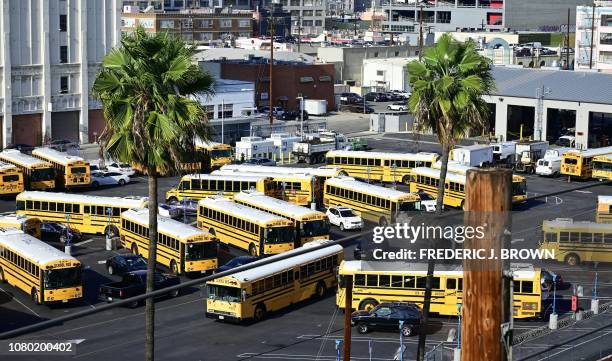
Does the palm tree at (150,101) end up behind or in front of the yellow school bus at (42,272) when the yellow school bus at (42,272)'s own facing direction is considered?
in front

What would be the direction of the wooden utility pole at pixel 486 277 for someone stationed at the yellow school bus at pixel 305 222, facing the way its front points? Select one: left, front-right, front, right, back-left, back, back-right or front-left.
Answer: front-right

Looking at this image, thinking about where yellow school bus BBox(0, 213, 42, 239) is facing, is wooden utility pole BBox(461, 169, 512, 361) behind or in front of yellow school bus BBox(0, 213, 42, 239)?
in front

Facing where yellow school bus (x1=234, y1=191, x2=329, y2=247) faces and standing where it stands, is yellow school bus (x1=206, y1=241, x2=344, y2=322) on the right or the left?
on its right

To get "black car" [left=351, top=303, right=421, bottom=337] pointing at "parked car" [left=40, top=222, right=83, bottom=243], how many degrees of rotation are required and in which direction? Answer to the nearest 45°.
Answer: approximately 45° to its right

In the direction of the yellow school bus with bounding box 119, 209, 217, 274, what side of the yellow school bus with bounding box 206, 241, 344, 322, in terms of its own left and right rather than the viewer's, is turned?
right

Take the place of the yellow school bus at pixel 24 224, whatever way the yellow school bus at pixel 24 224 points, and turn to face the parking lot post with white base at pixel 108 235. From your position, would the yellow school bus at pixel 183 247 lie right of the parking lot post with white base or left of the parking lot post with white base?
right

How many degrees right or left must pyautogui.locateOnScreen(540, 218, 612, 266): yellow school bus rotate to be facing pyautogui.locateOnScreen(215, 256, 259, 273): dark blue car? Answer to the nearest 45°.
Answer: approximately 45° to its right

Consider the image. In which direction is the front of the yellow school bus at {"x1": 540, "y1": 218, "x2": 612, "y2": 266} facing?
to the viewer's left

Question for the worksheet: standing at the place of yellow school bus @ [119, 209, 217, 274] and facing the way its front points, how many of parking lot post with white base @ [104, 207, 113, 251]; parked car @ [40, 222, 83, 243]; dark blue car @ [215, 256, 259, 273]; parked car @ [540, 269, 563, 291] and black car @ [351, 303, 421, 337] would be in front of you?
3

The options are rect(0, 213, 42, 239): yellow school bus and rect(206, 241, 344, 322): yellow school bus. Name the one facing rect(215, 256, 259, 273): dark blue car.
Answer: rect(0, 213, 42, 239): yellow school bus

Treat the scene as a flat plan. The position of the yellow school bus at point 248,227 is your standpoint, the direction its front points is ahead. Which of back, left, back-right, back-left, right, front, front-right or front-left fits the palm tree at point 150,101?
front-right

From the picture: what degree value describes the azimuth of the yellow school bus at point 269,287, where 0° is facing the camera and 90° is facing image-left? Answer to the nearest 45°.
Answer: approximately 45°
